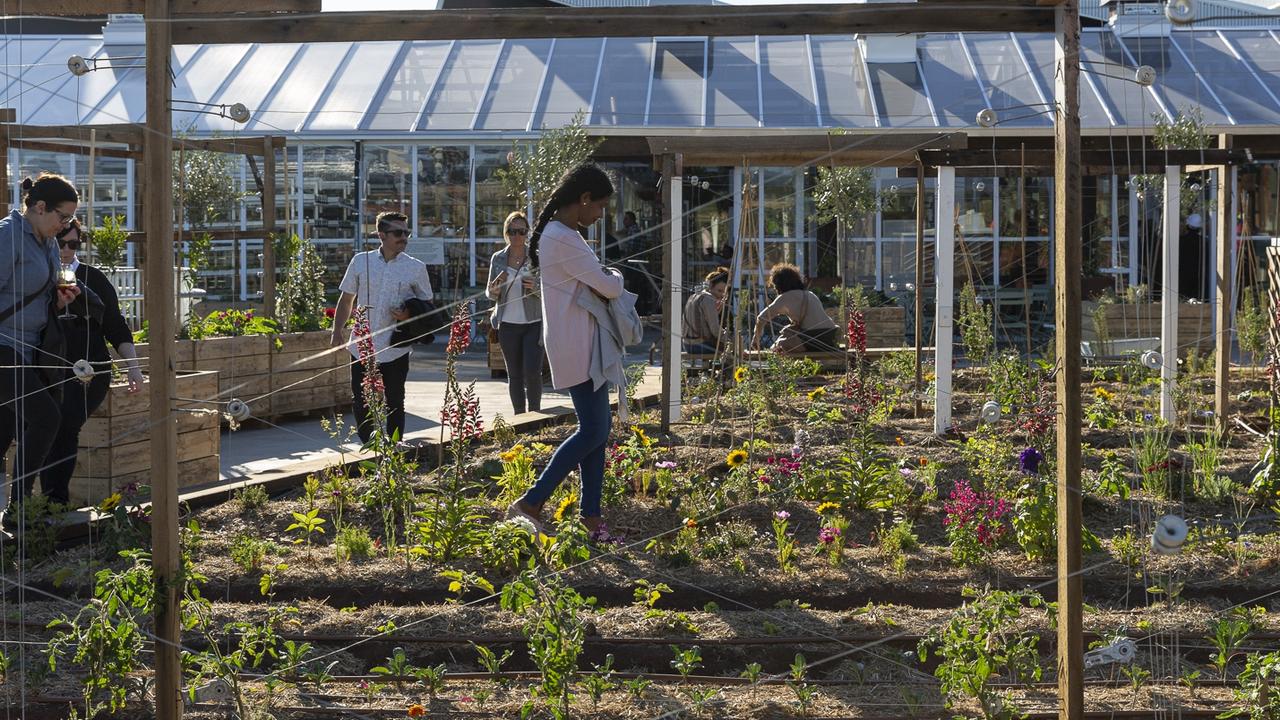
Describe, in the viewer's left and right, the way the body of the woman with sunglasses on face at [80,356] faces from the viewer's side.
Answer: facing the viewer and to the left of the viewer

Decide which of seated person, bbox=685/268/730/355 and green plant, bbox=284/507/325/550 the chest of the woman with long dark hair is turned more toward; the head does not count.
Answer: the seated person

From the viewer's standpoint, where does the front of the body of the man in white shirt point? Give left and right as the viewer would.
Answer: facing the viewer

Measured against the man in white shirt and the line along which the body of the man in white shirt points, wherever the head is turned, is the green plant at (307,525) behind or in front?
in front

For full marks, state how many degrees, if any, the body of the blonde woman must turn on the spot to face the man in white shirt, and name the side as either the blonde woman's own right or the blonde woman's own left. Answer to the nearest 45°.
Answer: approximately 45° to the blonde woman's own right

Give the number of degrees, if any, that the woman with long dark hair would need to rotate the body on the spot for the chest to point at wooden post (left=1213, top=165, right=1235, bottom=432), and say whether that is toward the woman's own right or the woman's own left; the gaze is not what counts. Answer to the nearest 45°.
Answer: approximately 45° to the woman's own left

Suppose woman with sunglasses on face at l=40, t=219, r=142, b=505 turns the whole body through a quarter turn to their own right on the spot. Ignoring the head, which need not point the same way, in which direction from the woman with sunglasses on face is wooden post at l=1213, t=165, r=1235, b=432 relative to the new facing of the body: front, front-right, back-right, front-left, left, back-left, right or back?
back-right

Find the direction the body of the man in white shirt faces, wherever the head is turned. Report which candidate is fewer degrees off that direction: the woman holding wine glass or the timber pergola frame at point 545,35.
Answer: the timber pergola frame

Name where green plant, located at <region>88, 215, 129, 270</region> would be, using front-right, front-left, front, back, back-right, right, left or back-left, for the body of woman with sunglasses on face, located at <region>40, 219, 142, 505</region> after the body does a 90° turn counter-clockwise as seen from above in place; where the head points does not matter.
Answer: back-left

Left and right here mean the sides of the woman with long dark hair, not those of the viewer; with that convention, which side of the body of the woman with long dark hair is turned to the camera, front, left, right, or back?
right

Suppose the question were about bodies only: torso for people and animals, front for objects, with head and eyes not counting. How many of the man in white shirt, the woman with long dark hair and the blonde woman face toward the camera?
2

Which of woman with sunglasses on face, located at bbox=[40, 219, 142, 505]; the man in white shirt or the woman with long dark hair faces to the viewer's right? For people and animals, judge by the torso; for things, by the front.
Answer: the woman with long dark hair

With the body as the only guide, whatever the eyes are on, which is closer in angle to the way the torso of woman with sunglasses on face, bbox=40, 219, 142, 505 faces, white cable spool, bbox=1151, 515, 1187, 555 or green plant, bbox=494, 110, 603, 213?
the white cable spool

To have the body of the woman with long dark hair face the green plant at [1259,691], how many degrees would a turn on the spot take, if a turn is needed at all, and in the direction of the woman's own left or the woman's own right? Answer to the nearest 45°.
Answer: approximately 45° to the woman's own right

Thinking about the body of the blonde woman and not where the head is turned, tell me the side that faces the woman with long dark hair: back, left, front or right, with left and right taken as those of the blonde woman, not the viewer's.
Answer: front

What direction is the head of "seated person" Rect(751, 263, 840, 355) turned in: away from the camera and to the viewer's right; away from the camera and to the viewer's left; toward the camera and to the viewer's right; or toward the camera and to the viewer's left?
away from the camera and to the viewer's left

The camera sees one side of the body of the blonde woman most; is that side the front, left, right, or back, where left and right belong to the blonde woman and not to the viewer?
front

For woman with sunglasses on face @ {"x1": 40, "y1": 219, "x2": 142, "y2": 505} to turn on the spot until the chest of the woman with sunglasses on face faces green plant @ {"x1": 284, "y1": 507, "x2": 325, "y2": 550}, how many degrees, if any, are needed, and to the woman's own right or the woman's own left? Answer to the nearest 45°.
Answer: approximately 90° to the woman's own left
